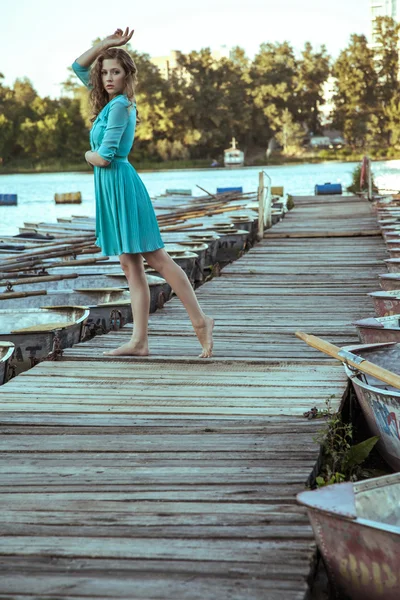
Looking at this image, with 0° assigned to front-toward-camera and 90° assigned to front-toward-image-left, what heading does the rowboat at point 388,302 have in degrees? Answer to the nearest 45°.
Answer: approximately 90°

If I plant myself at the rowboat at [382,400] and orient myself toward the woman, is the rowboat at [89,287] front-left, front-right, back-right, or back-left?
front-right

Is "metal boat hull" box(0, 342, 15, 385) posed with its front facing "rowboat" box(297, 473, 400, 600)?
no

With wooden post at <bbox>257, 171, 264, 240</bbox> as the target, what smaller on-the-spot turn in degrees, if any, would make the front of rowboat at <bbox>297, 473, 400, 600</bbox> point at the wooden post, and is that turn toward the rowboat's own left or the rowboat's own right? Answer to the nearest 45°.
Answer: approximately 90° to the rowboat's own right

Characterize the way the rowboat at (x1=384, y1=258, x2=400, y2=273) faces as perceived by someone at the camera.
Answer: facing to the left of the viewer

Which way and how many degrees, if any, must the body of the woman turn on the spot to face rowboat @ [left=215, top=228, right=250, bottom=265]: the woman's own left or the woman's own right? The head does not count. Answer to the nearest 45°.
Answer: approximately 90° to the woman's own right

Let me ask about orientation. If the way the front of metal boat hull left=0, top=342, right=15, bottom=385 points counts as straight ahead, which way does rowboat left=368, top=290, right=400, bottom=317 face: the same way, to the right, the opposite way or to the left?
the opposite way

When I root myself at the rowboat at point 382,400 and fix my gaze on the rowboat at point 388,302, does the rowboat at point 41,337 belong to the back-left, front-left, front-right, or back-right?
front-left

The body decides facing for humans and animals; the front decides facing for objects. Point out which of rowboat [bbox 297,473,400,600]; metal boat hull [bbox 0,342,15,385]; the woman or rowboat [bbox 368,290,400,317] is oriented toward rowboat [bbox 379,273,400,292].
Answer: the metal boat hull

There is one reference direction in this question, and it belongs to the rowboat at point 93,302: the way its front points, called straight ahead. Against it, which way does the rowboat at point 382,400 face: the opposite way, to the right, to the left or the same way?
the opposite way

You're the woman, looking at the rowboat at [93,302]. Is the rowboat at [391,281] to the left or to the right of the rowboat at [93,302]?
right

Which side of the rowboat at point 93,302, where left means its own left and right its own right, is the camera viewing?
right

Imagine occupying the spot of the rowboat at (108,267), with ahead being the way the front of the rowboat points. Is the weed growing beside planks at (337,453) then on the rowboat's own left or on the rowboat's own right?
on the rowboat's own right

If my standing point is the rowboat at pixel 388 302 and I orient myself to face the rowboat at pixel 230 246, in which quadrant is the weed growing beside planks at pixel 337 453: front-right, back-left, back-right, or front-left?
back-left

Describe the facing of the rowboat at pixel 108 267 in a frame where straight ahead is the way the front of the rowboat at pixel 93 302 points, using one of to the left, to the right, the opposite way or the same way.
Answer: the same way

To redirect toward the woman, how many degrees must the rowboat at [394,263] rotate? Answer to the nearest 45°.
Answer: approximately 45° to its left

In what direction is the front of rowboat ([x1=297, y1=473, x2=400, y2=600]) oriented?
to the viewer's left

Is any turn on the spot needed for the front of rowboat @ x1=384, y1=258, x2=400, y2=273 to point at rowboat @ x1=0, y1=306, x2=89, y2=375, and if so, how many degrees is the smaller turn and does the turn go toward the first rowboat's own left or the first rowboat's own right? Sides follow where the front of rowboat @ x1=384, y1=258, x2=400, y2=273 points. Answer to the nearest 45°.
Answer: approximately 45° to the first rowboat's own left

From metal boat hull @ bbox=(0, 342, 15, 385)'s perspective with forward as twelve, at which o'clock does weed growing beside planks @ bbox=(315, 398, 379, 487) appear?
The weed growing beside planks is roughly at 2 o'clock from the metal boat hull.

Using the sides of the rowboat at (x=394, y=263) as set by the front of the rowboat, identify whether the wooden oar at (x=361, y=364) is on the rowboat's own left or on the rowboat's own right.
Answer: on the rowboat's own left

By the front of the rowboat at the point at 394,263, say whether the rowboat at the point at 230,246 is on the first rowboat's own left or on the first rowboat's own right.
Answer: on the first rowboat's own right

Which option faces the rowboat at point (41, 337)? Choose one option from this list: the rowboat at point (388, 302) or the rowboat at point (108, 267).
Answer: the rowboat at point (388, 302)

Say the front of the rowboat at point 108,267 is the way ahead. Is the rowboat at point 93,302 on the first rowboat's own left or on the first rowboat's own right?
on the first rowboat's own right

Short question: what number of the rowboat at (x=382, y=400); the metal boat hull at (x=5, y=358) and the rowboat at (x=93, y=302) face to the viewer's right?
2
